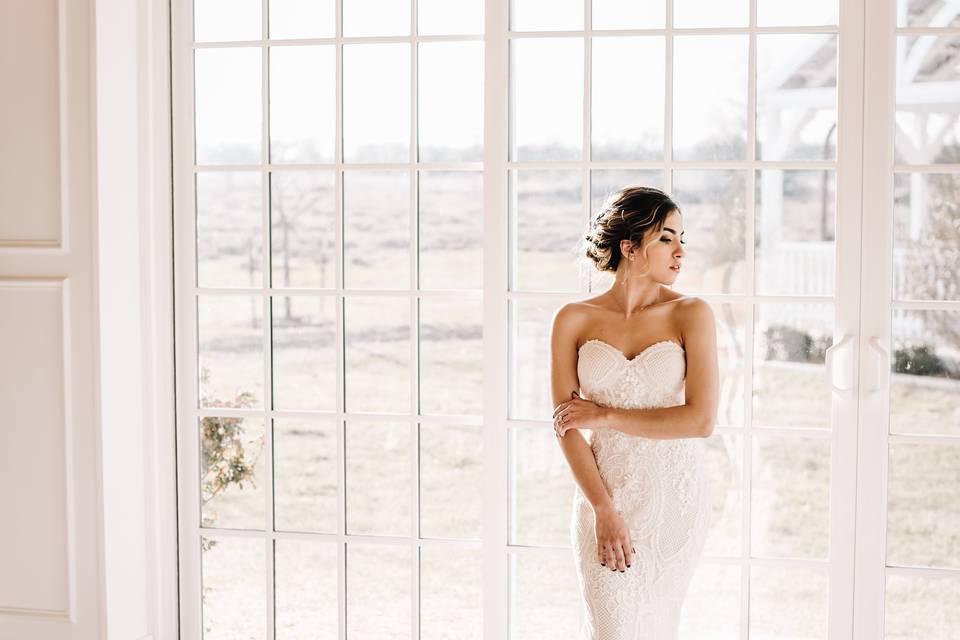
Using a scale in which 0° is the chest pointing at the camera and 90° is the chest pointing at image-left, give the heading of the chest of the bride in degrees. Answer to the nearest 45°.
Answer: approximately 0°
